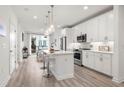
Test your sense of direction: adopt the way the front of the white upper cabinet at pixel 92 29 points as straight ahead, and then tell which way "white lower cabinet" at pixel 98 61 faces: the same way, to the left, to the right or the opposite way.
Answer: the same way

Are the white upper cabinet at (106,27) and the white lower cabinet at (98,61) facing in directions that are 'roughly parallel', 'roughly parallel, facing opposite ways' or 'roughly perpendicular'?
roughly parallel

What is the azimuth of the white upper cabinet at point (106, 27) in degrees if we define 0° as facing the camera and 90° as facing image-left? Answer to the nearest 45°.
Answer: approximately 45°

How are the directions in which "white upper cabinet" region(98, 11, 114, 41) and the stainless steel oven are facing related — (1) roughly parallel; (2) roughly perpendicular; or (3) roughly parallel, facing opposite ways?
roughly parallel

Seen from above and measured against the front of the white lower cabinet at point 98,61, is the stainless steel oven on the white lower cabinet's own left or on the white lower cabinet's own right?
on the white lower cabinet's own right

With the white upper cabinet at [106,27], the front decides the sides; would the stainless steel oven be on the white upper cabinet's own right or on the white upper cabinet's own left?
on the white upper cabinet's own right

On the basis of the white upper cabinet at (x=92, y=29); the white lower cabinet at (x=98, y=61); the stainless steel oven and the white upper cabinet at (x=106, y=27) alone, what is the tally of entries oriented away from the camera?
0

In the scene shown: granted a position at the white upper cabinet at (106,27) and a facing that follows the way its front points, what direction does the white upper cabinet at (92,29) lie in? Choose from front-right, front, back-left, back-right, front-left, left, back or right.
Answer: right

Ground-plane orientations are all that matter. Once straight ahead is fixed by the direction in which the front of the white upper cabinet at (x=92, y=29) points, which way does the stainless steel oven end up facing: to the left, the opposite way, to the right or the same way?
the same way

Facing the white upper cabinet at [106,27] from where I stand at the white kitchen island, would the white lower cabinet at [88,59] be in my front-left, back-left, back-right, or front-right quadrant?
front-left

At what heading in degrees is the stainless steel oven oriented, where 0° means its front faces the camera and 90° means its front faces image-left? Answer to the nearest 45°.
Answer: approximately 45°

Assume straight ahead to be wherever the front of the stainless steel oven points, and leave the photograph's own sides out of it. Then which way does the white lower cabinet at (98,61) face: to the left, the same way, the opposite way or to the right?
the same way

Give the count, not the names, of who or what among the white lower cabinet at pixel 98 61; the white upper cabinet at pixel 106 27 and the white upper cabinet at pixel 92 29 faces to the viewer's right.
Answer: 0

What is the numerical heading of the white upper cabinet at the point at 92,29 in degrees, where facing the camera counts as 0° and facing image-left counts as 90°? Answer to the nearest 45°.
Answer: approximately 45°

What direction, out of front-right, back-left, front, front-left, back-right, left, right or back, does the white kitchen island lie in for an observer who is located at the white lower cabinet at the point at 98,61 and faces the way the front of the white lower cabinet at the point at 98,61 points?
front

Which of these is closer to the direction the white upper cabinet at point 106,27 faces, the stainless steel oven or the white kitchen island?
the white kitchen island
